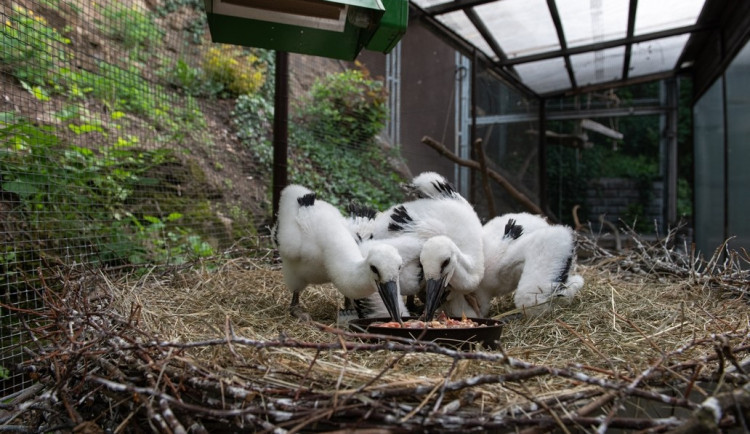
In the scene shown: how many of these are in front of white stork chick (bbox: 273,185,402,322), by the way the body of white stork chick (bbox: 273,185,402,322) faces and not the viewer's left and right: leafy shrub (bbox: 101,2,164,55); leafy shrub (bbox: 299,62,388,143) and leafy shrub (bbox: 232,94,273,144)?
0

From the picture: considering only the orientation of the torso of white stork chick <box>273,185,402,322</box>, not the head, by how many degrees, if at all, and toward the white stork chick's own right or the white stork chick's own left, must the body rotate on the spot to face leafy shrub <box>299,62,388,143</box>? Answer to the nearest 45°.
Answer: approximately 135° to the white stork chick's own left

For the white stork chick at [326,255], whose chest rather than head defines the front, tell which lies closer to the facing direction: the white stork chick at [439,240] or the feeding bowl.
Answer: the feeding bowl

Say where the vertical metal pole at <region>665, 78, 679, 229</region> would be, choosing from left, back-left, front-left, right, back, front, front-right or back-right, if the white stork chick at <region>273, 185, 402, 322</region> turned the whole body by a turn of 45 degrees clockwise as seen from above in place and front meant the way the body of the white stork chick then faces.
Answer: back-left

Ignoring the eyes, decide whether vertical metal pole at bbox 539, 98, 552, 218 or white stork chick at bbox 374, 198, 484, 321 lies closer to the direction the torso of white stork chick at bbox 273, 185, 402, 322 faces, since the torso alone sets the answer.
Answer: the white stork chick

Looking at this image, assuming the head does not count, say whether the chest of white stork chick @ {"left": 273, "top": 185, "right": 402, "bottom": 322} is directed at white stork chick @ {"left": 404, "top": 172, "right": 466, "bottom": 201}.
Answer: no

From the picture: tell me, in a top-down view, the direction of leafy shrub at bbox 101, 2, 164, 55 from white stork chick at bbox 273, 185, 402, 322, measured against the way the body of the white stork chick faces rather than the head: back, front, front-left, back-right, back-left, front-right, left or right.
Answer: back

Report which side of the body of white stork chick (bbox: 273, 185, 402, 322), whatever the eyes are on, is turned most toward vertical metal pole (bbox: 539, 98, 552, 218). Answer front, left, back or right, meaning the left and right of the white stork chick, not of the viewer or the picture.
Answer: left

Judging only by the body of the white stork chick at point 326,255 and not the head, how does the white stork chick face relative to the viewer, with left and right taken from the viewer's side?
facing the viewer and to the right of the viewer

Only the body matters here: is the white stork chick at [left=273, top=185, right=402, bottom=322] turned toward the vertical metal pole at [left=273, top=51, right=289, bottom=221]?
no
